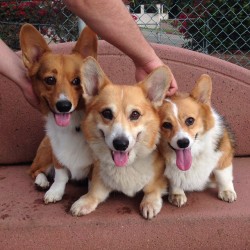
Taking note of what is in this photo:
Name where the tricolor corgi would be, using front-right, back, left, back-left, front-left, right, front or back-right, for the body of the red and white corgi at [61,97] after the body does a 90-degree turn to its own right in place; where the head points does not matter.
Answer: back

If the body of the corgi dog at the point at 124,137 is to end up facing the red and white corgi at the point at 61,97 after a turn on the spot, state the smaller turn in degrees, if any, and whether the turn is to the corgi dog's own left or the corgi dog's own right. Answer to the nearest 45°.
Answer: approximately 90° to the corgi dog's own right

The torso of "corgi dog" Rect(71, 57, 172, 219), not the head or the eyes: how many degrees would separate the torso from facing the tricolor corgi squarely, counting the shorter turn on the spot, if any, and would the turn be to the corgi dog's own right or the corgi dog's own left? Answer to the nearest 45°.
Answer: approximately 135° to the corgi dog's own left

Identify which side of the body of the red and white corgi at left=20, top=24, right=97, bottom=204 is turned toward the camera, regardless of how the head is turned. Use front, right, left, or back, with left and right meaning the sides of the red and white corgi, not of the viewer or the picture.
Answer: front

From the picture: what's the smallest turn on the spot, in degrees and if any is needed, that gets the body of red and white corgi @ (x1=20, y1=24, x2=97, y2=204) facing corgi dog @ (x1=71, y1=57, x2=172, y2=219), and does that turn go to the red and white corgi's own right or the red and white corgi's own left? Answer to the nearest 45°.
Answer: approximately 45° to the red and white corgi's own left

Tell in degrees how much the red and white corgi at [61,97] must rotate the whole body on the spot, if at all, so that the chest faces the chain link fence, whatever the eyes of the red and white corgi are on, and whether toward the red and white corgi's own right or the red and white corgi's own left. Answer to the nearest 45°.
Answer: approximately 180°

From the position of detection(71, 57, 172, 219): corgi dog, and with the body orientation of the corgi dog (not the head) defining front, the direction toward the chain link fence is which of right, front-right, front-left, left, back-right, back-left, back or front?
back

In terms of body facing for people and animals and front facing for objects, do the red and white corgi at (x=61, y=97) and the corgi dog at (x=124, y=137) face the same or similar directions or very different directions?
same or similar directions

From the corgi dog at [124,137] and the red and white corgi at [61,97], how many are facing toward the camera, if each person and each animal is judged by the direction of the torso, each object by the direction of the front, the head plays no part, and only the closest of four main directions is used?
2

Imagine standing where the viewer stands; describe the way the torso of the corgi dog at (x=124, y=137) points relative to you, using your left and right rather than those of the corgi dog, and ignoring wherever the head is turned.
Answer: facing the viewer
